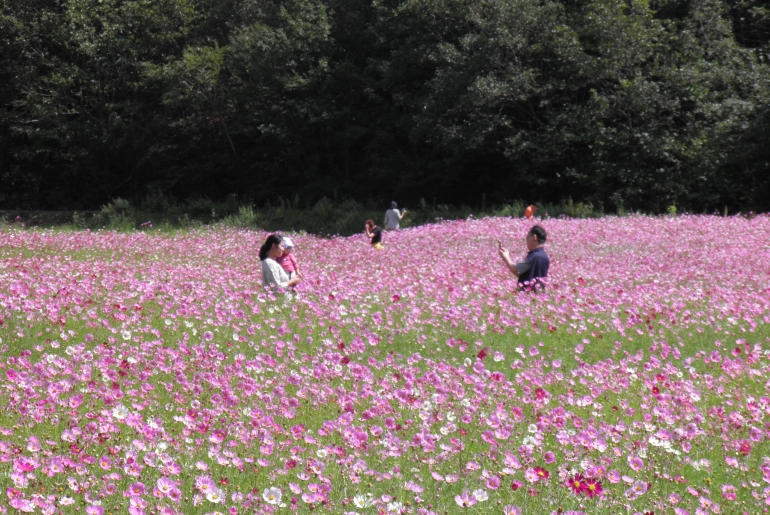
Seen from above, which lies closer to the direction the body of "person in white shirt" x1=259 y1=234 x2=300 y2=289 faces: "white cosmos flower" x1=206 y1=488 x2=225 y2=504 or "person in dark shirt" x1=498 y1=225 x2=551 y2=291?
the person in dark shirt

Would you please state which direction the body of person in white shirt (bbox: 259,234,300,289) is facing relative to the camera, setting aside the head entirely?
to the viewer's right

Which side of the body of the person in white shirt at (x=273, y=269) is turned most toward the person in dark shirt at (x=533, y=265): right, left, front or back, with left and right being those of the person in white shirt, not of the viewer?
front

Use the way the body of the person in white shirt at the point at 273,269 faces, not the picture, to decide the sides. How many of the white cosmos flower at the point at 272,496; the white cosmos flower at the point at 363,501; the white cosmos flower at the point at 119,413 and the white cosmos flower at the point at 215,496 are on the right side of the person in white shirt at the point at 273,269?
4

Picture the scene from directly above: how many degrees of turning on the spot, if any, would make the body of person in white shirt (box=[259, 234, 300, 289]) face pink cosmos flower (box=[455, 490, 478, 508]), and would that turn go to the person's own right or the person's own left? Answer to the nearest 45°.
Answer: approximately 90° to the person's own right

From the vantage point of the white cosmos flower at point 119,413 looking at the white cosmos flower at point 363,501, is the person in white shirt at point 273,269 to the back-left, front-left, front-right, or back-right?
back-left

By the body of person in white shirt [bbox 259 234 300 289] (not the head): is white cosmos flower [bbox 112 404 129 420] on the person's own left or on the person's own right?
on the person's own right

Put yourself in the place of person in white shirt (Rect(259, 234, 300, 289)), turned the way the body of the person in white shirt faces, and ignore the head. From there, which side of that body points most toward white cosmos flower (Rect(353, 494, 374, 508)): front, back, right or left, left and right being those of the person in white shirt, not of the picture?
right

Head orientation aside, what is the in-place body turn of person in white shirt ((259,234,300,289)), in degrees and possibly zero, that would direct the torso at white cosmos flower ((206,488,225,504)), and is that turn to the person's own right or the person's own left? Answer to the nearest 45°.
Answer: approximately 90° to the person's own right

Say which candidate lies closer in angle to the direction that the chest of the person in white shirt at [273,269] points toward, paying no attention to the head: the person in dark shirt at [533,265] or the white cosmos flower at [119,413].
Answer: the person in dark shirt
